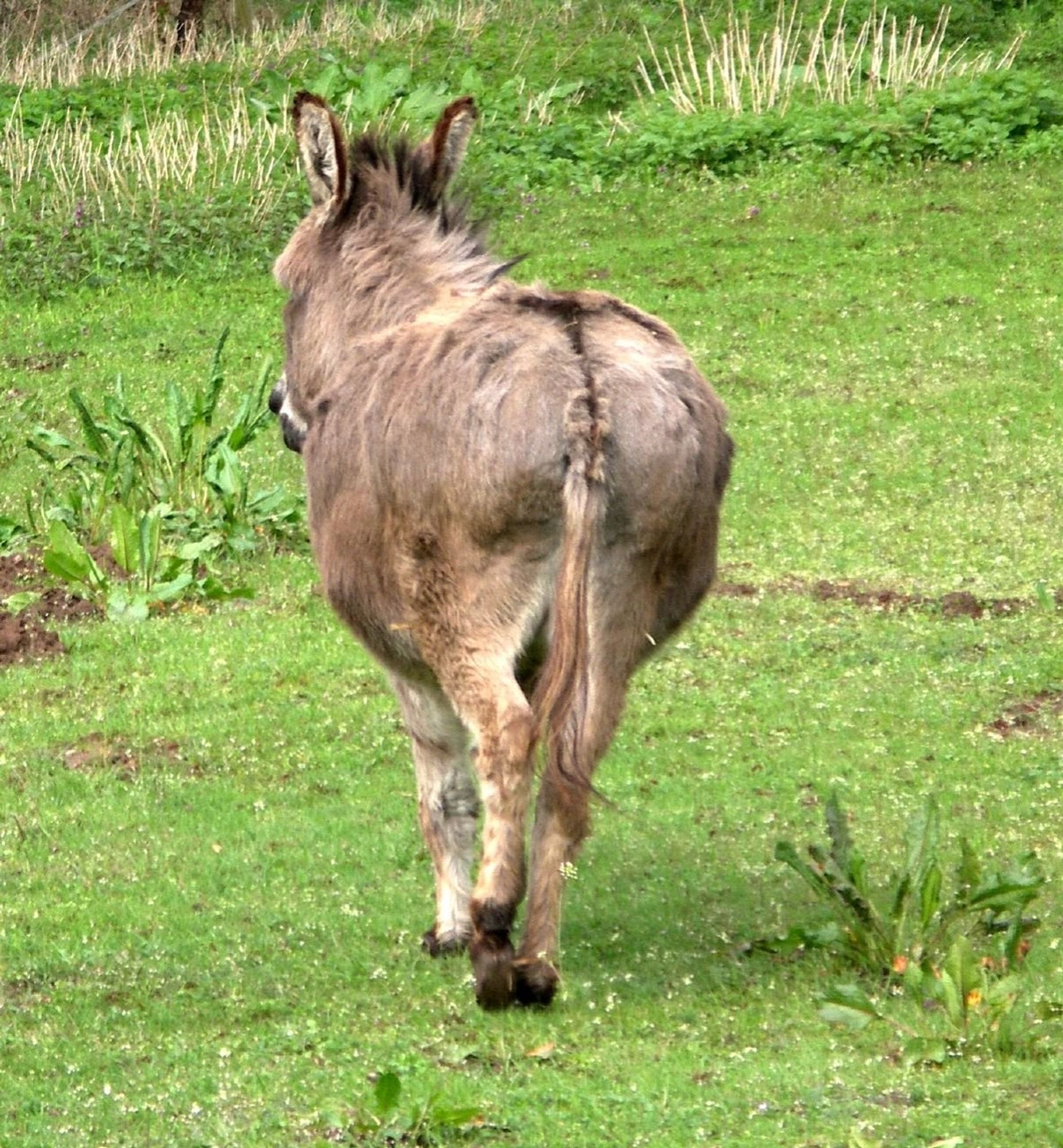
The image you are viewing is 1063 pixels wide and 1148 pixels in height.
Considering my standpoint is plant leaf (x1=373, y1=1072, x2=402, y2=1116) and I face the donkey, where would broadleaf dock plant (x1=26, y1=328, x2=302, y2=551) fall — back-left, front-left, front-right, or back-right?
front-left

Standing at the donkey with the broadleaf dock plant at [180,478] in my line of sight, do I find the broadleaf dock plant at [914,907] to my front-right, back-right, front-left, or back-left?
back-right

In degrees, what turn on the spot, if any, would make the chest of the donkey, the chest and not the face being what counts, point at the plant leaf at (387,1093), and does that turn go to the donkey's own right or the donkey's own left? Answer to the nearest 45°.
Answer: approximately 135° to the donkey's own left

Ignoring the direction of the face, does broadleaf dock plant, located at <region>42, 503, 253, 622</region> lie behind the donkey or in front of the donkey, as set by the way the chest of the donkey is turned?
in front

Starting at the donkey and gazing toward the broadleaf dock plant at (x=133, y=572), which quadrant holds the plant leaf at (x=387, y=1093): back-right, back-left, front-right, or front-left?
back-left

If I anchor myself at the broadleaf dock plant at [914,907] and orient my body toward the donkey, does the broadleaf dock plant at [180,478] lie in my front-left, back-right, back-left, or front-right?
front-right

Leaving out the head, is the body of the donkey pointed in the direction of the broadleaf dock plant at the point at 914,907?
no

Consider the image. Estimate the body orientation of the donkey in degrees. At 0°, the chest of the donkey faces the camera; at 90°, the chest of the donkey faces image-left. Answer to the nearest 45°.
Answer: approximately 135°

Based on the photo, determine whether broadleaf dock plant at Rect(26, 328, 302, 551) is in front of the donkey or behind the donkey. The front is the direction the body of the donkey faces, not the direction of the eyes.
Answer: in front

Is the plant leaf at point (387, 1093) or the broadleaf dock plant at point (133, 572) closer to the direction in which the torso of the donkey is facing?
the broadleaf dock plant
